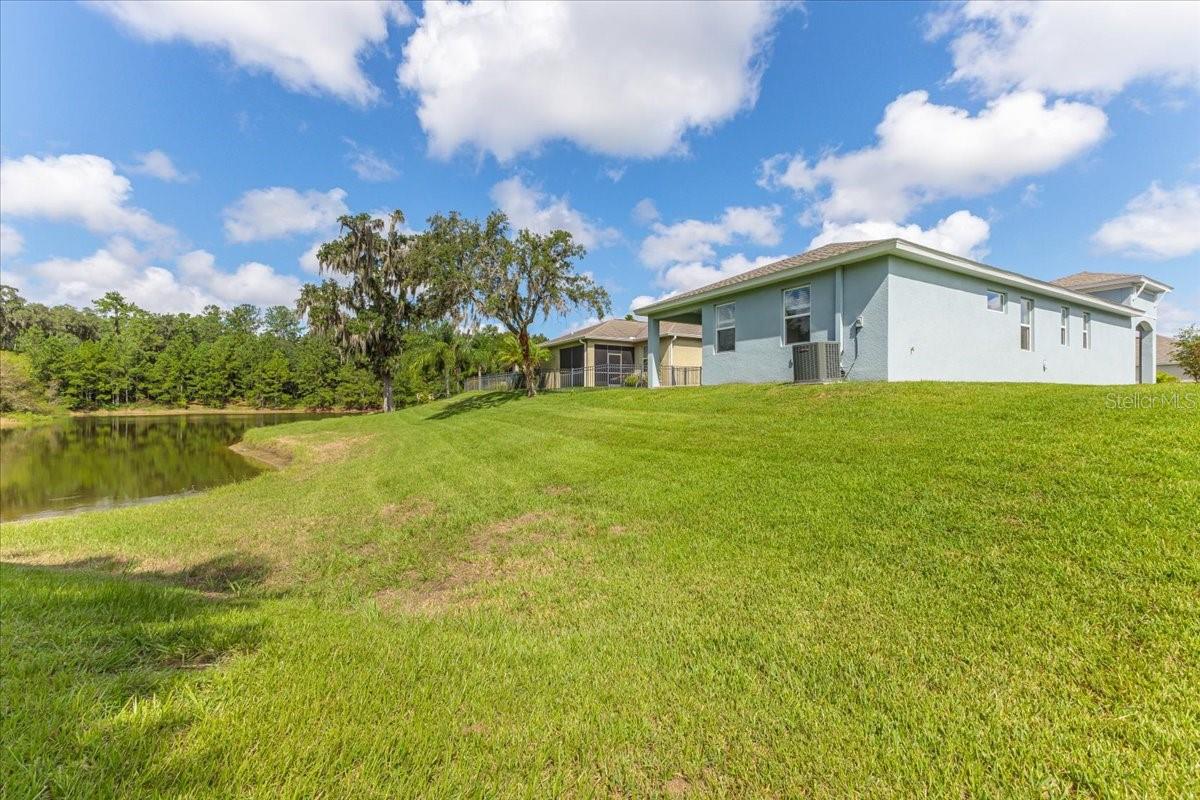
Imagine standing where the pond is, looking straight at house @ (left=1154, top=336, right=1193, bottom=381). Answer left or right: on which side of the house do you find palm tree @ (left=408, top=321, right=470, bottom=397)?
left

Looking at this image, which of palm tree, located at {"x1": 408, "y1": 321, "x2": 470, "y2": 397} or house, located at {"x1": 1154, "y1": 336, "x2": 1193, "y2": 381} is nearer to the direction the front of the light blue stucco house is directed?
the house

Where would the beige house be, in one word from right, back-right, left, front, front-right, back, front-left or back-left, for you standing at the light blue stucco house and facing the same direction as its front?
left

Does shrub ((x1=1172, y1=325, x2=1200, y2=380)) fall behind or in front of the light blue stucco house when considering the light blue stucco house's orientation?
in front

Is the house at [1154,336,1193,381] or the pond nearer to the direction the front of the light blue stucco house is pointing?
the house

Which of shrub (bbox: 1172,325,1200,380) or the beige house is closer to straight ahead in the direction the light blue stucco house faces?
the shrub

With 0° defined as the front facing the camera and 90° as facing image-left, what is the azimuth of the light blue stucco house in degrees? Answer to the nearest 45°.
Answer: approximately 225°

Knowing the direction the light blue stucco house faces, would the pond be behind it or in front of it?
behind

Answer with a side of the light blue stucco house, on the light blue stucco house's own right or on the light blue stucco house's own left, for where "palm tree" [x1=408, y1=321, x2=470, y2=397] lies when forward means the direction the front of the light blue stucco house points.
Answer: on the light blue stucco house's own left
